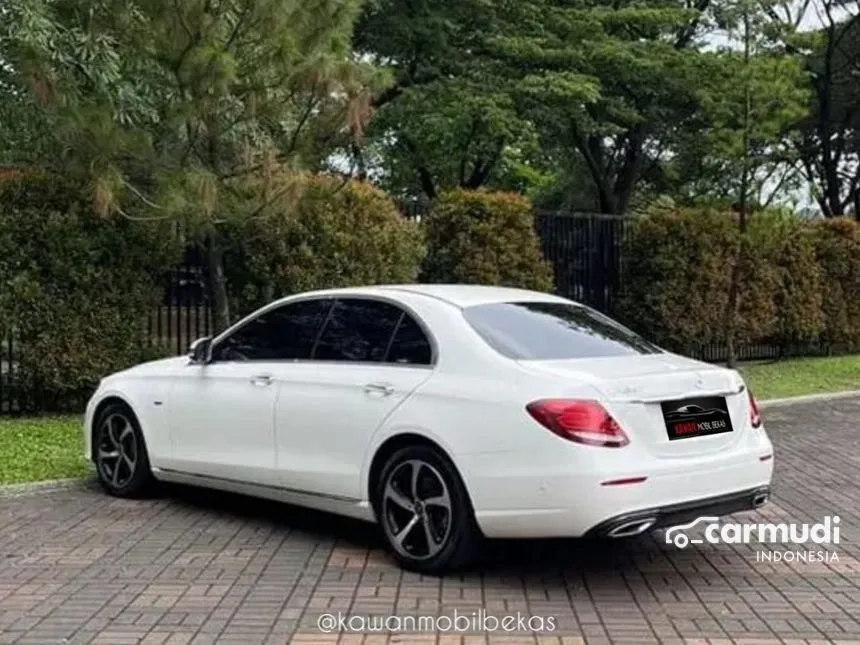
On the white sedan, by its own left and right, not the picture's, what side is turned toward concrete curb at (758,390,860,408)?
right

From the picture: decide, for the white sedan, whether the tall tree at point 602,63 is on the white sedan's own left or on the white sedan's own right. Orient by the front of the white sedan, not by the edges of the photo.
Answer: on the white sedan's own right

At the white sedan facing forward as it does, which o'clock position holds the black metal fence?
The black metal fence is roughly at 2 o'clock from the white sedan.

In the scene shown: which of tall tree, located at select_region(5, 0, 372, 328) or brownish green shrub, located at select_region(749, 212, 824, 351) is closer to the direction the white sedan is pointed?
the tall tree

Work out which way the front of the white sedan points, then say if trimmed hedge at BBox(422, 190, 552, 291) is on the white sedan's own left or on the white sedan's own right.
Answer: on the white sedan's own right

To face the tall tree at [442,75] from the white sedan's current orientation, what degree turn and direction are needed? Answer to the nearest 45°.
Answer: approximately 45° to its right

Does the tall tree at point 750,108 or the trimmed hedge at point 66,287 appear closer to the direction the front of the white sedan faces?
the trimmed hedge

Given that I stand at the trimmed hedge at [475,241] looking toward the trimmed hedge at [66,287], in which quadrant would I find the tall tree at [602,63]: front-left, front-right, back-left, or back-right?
back-right

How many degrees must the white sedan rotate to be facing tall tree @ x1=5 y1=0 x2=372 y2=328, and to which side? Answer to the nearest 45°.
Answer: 0° — it already faces it

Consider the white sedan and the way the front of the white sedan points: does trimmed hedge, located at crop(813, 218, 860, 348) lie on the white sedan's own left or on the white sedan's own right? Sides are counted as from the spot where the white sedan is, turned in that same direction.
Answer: on the white sedan's own right

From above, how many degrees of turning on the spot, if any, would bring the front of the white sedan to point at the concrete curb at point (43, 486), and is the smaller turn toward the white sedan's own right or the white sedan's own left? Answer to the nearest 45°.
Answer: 0° — it already faces it

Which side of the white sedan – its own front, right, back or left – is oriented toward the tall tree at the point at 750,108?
right

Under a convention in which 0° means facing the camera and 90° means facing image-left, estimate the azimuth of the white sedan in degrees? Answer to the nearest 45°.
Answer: approximately 135°
